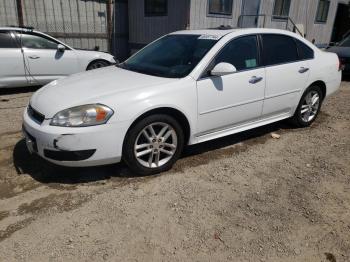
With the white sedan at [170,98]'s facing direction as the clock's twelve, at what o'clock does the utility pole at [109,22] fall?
The utility pole is roughly at 4 o'clock from the white sedan.

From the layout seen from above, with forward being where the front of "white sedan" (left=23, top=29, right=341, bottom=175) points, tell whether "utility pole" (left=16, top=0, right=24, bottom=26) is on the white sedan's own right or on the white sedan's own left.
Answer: on the white sedan's own right

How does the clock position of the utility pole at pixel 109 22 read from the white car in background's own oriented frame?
The utility pole is roughly at 10 o'clock from the white car in background.

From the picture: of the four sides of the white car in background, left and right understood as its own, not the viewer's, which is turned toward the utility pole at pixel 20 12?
left

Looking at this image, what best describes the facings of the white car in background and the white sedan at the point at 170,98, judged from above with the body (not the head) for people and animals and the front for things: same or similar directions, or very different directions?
very different directions

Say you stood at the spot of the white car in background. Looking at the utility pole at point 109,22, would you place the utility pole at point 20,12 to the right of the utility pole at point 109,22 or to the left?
left

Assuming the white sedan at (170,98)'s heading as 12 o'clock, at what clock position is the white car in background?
The white car in background is roughly at 3 o'clock from the white sedan.

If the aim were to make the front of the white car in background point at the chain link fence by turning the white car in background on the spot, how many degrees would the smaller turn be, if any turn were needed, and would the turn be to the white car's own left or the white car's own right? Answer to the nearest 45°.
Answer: approximately 90° to the white car's own left

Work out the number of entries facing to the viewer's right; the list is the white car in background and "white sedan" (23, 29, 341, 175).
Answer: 1

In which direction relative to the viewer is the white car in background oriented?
to the viewer's right
